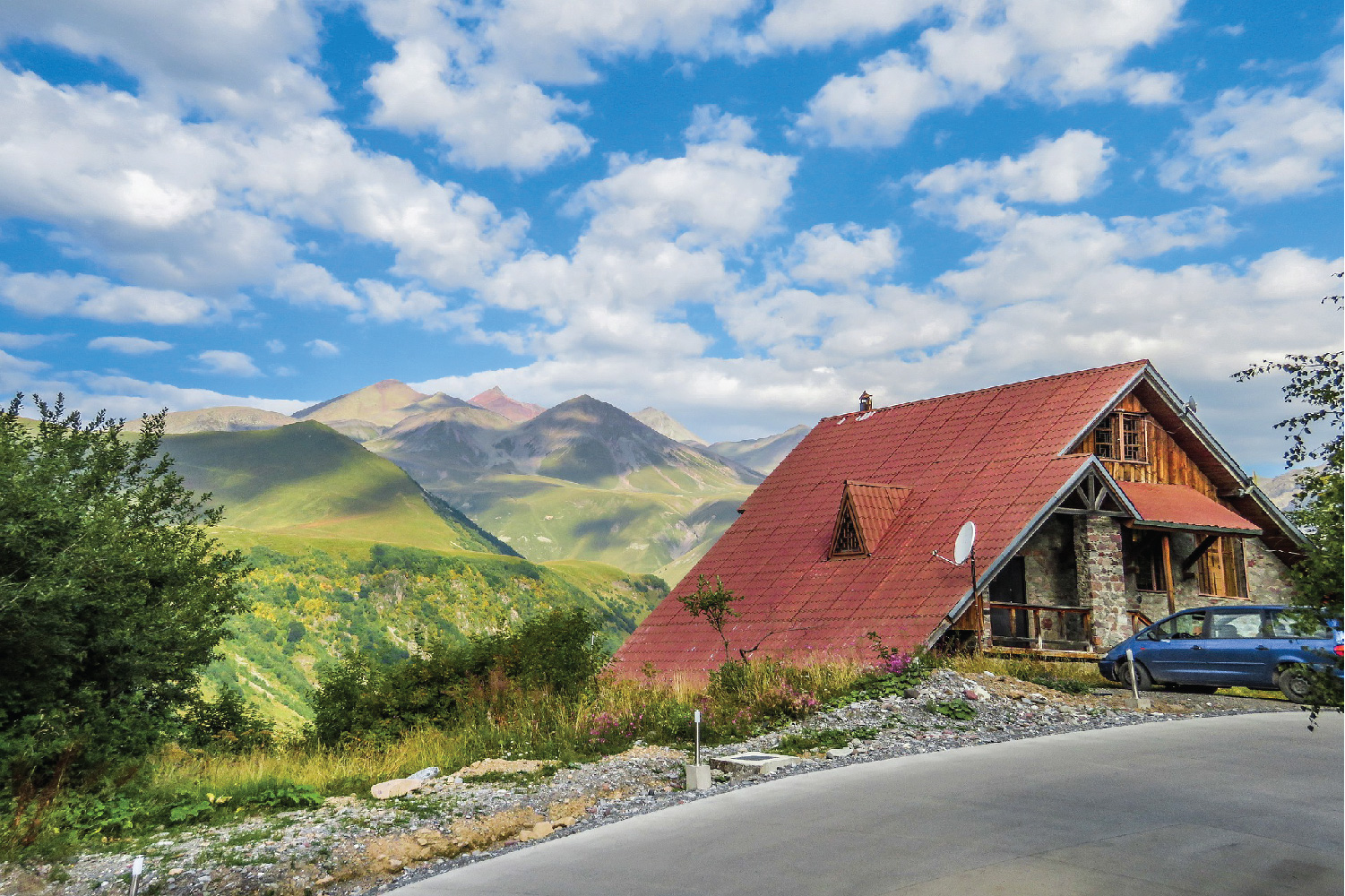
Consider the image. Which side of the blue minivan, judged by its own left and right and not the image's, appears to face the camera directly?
left

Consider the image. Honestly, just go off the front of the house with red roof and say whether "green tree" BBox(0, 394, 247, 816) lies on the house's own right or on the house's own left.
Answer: on the house's own right

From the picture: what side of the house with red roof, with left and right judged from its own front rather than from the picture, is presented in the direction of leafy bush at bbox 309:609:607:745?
right

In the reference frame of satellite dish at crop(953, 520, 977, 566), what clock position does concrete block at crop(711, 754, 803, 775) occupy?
The concrete block is roughly at 11 o'clock from the satellite dish.

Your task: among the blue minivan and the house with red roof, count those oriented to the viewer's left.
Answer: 1

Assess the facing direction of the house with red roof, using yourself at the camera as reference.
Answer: facing the viewer and to the right of the viewer

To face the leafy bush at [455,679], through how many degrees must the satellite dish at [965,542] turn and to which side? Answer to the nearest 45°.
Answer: approximately 45° to its right

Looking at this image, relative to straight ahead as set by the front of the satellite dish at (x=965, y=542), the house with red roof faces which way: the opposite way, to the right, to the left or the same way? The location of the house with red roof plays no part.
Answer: to the left

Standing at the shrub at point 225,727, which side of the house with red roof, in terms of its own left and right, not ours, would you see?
right

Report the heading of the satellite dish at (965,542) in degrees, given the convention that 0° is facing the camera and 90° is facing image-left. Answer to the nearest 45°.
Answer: approximately 45°

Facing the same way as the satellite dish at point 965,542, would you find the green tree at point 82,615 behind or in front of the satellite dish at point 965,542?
in front
